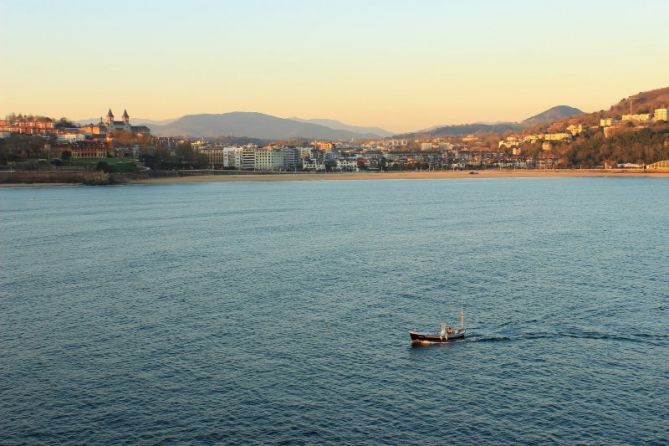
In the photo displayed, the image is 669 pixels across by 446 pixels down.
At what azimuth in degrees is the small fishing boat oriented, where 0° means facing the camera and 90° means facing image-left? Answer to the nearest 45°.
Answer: approximately 90°
